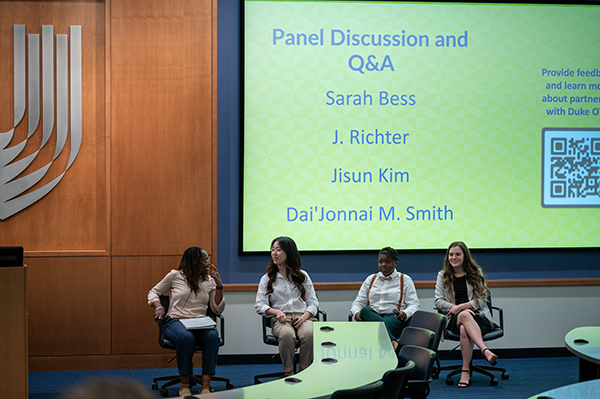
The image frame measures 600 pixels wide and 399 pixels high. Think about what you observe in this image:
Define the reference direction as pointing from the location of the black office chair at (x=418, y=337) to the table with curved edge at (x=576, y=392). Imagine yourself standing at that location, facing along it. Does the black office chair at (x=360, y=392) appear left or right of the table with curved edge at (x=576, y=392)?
right

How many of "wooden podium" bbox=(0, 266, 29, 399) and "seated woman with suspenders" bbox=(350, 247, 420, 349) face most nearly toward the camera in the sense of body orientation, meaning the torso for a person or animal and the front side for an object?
2

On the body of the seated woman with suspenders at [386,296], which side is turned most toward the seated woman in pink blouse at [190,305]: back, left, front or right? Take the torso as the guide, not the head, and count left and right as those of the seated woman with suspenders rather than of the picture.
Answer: right

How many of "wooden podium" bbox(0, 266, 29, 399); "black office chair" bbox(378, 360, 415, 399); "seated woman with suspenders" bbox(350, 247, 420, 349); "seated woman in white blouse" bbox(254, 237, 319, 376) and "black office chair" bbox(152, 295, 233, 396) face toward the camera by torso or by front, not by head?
4

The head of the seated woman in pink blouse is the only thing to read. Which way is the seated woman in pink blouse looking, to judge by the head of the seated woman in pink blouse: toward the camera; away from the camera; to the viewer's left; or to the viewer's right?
to the viewer's right

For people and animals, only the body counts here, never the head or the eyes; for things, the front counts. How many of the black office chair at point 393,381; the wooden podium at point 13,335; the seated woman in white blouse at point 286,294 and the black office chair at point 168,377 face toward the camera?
3

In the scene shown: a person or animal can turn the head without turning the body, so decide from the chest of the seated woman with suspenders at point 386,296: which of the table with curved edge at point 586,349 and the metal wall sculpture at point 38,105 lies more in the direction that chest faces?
the table with curved edge

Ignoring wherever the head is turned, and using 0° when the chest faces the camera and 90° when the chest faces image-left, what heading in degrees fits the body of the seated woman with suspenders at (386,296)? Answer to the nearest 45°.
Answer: approximately 0°

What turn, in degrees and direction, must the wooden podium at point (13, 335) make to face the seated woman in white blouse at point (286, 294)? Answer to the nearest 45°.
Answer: approximately 90° to its left
